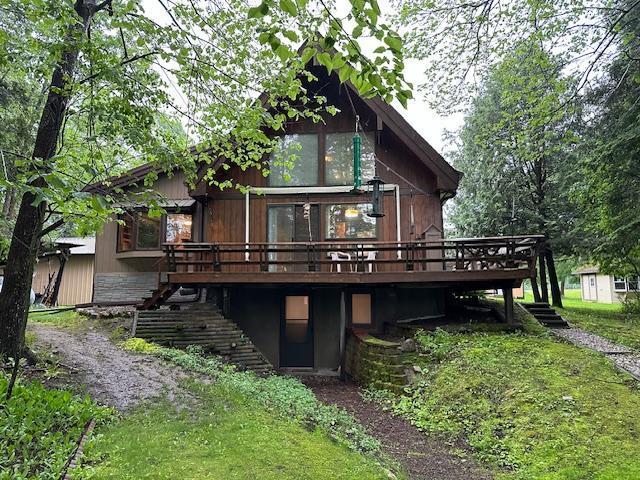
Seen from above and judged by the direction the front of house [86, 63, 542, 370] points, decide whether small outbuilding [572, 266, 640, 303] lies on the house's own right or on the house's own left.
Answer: on the house's own left

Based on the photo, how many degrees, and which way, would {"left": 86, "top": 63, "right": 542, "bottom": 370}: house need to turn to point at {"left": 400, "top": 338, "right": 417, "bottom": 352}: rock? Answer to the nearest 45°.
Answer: approximately 45° to its left

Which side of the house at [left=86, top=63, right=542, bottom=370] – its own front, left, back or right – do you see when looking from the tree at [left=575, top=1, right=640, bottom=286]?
left

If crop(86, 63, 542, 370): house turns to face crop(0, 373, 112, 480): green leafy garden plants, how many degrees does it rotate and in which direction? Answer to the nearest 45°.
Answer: approximately 45° to its right

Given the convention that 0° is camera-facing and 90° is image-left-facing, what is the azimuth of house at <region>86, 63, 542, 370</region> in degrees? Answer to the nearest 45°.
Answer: approximately 0°

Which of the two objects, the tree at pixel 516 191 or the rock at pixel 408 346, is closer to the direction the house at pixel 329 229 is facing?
the rock
